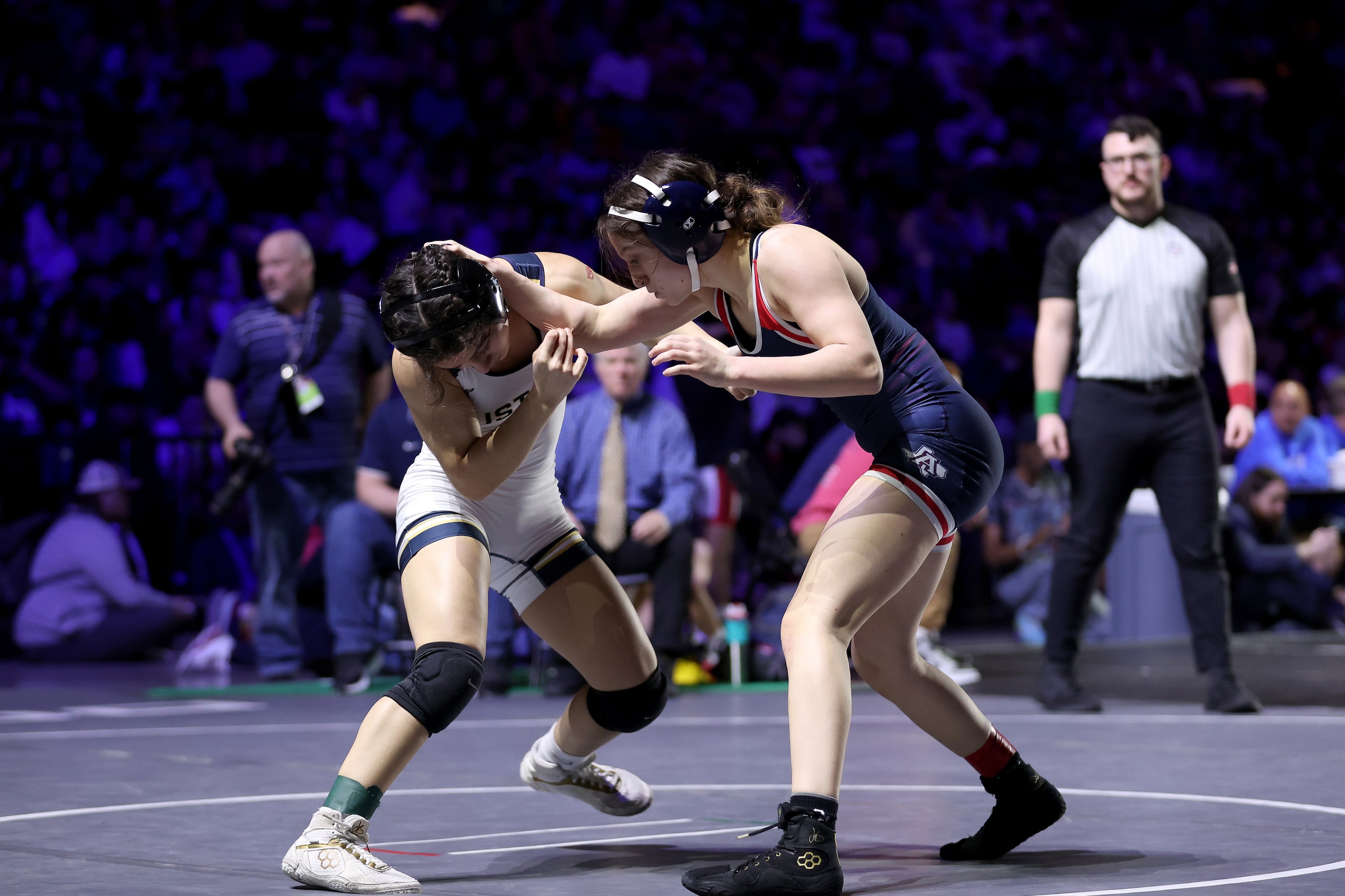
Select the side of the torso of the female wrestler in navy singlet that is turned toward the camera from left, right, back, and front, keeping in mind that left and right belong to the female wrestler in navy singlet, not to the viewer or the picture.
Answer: left

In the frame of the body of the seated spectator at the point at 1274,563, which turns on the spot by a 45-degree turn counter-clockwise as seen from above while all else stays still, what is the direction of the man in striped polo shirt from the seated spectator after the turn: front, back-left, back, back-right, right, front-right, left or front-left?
back

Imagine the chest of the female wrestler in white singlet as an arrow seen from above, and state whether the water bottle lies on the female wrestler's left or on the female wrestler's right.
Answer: on the female wrestler's left

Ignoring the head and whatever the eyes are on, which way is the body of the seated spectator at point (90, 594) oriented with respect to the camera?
to the viewer's right

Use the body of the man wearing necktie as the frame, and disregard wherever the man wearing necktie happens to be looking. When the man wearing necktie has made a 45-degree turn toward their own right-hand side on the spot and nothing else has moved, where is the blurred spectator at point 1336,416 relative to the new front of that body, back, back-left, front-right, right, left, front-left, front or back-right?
back

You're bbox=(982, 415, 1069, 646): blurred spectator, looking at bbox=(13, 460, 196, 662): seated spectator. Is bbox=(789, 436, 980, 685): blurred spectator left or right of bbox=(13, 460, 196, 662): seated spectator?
left

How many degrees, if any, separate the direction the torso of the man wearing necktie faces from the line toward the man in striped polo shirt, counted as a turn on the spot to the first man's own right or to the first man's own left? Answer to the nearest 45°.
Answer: approximately 90° to the first man's own right

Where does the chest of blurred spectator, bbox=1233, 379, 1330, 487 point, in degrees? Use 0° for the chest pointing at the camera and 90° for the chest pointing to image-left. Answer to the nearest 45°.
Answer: approximately 0°
